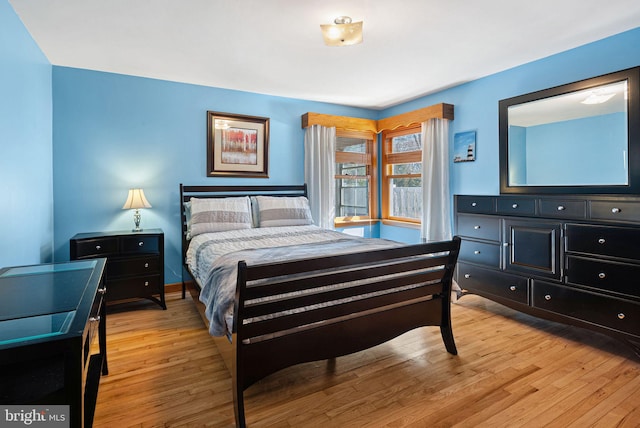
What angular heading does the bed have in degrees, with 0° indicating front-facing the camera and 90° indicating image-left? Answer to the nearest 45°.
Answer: approximately 315°

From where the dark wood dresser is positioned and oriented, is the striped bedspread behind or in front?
in front

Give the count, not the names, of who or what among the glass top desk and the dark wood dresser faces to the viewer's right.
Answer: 1

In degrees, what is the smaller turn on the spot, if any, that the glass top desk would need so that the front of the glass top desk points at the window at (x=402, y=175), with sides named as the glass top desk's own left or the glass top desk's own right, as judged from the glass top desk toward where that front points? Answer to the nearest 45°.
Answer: approximately 45° to the glass top desk's own left

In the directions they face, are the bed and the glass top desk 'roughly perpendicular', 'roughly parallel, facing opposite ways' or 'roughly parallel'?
roughly perpendicular

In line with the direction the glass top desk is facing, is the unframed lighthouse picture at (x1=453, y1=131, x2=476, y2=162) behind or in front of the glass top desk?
in front

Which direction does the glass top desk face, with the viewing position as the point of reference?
facing to the right of the viewer

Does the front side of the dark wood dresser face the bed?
yes

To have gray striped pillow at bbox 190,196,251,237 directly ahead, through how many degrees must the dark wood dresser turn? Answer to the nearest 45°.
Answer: approximately 45° to its right

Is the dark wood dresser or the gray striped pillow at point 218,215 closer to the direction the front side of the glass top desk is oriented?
the dark wood dresser

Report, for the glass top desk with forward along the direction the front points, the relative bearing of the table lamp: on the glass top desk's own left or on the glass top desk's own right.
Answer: on the glass top desk's own left
